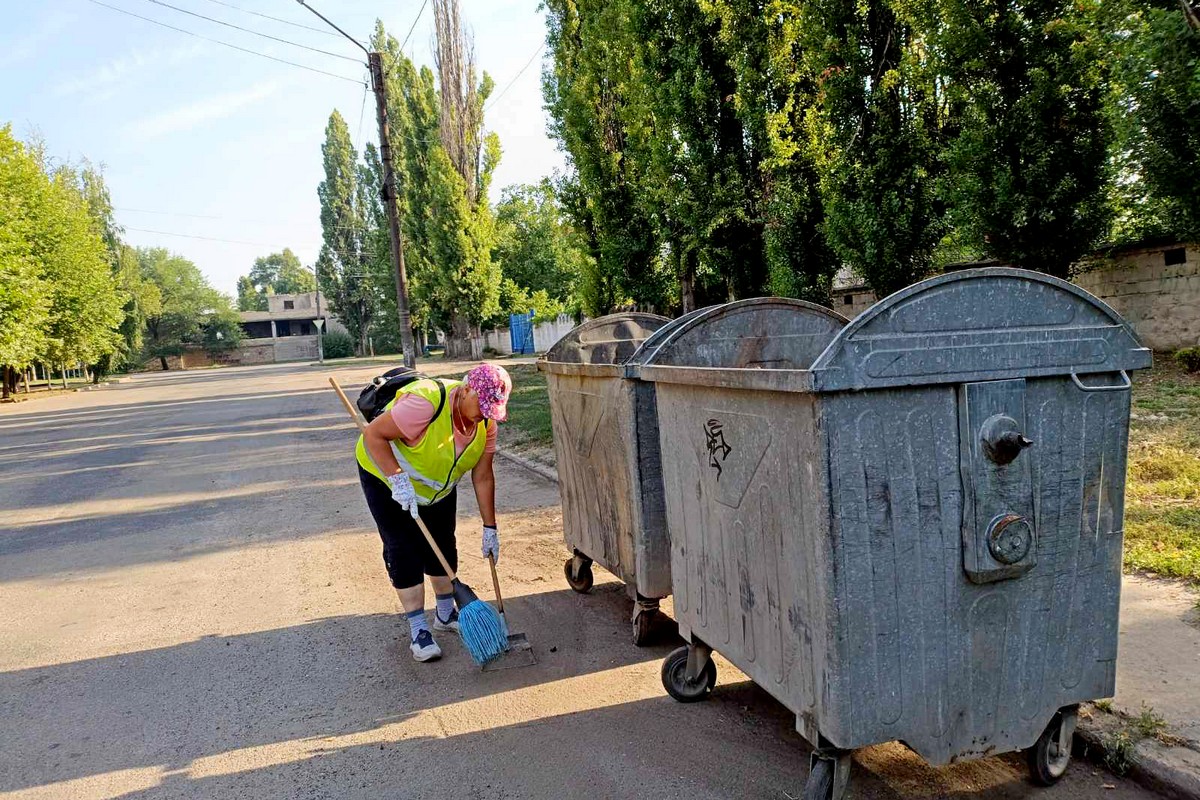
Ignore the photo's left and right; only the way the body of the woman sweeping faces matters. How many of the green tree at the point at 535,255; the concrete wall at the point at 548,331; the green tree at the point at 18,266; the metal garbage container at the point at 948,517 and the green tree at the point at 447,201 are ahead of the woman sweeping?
1

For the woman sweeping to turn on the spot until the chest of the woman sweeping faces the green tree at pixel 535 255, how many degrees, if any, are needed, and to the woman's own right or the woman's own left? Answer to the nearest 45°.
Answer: approximately 135° to the woman's own left

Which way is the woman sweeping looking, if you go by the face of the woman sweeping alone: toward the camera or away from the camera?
toward the camera

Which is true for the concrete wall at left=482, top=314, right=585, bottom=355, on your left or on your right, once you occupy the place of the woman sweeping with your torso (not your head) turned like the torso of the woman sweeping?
on your left

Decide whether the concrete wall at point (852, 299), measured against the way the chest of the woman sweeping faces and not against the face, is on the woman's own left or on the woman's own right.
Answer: on the woman's own left

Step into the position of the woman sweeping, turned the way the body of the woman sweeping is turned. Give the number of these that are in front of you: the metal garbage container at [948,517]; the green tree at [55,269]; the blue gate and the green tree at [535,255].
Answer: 1

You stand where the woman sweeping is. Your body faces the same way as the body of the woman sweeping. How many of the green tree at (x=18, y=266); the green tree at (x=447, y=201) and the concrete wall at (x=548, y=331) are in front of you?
0

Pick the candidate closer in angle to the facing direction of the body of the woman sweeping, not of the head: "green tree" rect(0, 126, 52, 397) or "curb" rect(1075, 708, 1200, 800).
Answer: the curb

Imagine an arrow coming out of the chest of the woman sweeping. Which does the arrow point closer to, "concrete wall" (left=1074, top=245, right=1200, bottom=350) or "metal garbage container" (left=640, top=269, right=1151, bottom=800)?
the metal garbage container

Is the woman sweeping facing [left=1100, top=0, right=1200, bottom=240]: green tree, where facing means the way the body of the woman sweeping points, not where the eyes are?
no

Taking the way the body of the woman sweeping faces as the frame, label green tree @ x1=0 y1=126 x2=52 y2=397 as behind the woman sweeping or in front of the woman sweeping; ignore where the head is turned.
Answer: behind

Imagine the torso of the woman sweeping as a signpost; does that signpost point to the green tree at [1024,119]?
no

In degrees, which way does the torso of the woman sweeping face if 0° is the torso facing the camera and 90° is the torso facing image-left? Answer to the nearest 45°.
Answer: approximately 315°

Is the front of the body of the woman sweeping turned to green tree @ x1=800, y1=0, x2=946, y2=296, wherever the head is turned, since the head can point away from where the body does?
no

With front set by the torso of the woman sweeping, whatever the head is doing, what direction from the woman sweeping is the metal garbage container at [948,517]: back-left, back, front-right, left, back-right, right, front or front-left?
front

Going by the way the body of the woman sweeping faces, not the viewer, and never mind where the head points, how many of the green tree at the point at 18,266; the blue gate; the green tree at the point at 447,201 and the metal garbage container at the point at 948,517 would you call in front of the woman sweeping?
1

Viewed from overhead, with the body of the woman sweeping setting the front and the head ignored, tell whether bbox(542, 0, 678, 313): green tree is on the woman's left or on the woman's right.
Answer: on the woman's left
